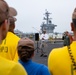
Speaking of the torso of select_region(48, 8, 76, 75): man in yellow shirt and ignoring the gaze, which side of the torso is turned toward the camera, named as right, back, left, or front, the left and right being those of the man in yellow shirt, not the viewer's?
back

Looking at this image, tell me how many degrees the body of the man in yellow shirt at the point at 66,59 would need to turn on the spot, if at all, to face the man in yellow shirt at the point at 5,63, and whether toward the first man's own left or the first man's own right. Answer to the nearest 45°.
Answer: approximately 135° to the first man's own left
